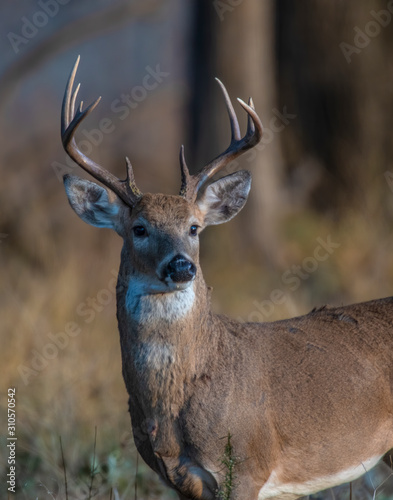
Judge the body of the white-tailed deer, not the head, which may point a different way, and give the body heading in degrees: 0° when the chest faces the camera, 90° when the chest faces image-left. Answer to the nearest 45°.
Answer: approximately 45°
